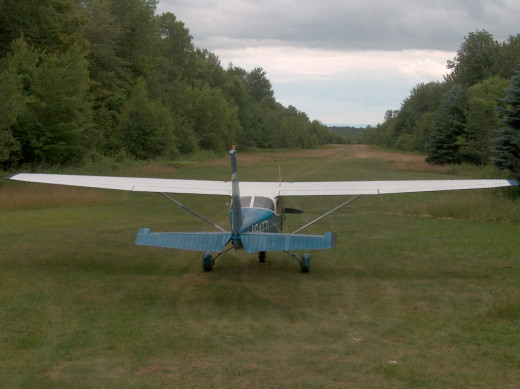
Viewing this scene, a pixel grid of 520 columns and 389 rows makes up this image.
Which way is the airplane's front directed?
away from the camera

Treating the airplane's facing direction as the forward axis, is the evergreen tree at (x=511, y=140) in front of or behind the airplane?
in front

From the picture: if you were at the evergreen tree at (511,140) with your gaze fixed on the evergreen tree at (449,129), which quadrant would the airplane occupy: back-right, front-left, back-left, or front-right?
back-left

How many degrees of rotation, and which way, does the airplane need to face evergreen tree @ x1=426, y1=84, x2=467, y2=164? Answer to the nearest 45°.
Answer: approximately 45° to its right

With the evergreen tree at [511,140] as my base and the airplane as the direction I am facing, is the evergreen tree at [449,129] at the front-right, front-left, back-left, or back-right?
back-right
